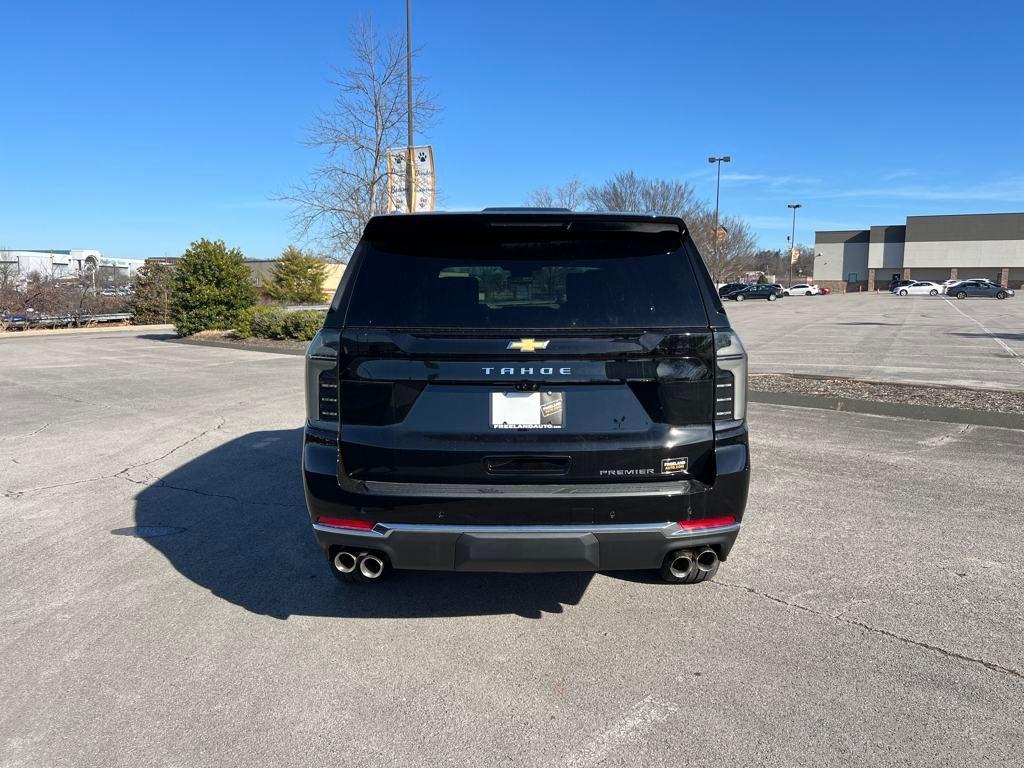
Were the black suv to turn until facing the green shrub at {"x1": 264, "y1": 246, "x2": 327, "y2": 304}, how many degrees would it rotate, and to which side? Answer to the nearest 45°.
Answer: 0° — it already faces it

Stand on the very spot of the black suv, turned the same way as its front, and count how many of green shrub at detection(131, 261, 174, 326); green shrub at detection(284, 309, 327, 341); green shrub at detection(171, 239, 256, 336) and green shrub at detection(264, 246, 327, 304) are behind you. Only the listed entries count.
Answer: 0

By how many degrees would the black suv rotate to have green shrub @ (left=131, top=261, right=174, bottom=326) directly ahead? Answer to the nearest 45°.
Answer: approximately 45° to its left

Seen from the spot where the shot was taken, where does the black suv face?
facing away from the viewer

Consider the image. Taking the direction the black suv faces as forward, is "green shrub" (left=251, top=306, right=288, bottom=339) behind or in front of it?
in front

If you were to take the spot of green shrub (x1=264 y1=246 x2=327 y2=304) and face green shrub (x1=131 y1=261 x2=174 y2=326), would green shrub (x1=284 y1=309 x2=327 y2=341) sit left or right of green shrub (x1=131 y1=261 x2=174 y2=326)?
left

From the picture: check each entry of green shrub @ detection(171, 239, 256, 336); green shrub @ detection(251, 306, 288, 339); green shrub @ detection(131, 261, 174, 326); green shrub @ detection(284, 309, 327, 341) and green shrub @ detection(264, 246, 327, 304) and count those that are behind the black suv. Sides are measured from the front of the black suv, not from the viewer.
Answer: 0

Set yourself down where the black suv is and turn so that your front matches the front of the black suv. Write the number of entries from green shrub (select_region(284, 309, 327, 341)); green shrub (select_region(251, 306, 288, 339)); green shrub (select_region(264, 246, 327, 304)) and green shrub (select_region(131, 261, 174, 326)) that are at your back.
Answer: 0

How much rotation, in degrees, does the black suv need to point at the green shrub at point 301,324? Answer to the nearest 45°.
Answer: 0° — it already faces it

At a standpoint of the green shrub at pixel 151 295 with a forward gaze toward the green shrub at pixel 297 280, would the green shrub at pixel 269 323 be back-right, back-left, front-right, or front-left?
back-right

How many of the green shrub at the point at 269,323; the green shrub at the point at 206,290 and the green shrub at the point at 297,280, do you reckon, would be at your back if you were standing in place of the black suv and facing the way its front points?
0

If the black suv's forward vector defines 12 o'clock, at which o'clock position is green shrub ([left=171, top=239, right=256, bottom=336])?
The green shrub is roughly at 11 o'clock from the black suv.

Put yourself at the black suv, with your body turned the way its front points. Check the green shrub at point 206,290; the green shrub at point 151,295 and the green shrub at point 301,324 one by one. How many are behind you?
0
